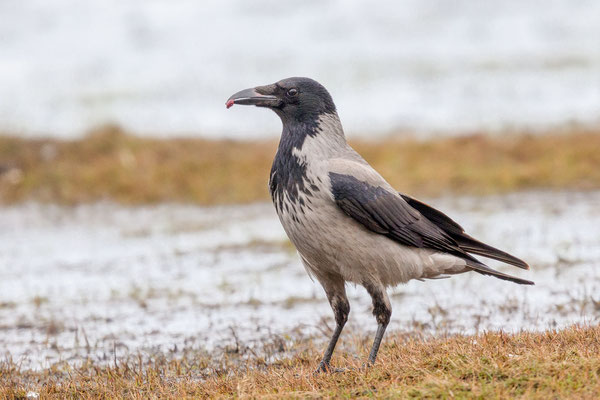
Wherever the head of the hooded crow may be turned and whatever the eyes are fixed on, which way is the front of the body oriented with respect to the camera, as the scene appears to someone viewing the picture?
to the viewer's left
